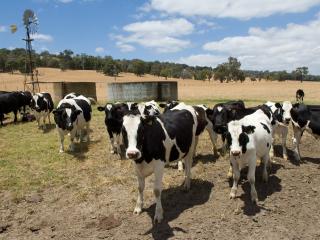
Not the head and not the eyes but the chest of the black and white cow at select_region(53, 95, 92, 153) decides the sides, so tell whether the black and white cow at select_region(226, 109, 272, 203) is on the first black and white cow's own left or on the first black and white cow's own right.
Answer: on the first black and white cow's own left

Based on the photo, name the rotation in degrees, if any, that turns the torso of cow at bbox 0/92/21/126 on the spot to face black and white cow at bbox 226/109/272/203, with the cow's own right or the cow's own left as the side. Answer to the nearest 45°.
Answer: approximately 90° to the cow's own left

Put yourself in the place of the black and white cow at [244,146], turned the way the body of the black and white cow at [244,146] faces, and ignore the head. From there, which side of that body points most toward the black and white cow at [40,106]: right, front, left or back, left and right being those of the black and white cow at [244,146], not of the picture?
right

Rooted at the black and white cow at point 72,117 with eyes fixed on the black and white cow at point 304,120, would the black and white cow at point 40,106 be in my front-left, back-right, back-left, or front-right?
back-left

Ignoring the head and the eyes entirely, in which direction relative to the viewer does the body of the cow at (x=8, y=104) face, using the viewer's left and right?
facing to the right of the viewer

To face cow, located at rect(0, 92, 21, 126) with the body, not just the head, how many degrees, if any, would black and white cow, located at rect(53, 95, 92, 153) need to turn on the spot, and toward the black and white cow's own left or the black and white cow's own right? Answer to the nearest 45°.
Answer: approximately 135° to the black and white cow's own right

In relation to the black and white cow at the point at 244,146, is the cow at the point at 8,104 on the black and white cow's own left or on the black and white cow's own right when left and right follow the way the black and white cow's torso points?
on the black and white cow's own right

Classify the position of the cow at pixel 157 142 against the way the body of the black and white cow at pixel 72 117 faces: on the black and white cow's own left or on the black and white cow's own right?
on the black and white cow's own left
